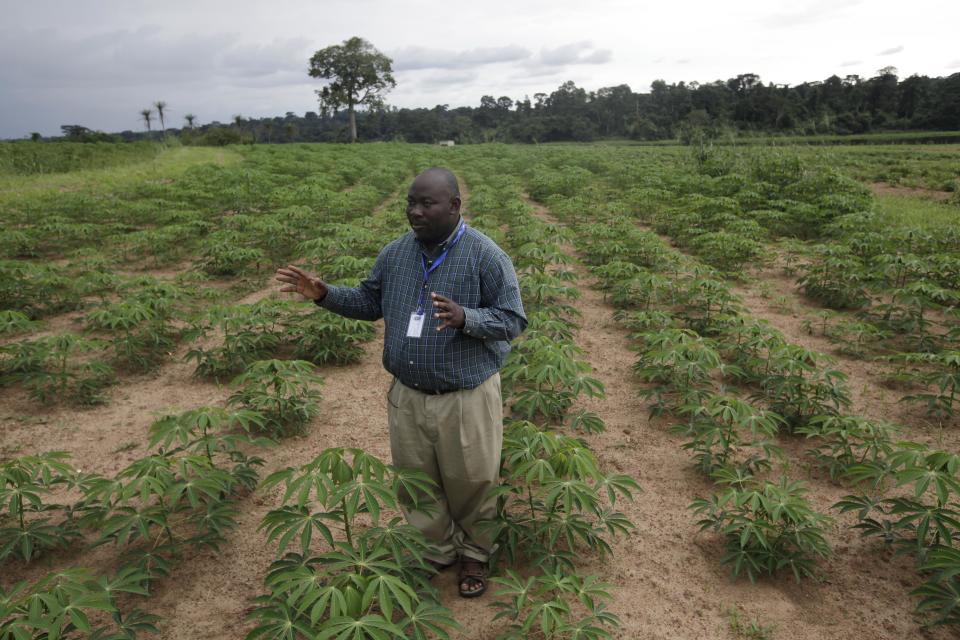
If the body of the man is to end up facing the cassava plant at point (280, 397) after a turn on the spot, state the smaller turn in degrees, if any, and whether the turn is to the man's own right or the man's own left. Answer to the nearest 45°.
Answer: approximately 90° to the man's own right

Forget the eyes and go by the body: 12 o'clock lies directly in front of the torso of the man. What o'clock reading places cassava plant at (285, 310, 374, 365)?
The cassava plant is roughly at 4 o'clock from the man.

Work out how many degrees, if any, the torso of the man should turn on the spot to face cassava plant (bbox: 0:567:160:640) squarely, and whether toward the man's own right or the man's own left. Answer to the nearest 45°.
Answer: approximately 45° to the man's own right

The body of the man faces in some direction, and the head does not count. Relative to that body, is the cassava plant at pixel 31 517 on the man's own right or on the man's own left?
on the man's own right

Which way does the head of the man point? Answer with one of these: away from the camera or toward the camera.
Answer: toward the camera

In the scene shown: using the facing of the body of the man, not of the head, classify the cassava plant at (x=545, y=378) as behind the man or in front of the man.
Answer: behind

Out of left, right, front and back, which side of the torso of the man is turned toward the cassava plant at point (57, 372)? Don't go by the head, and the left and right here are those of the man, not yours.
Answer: right

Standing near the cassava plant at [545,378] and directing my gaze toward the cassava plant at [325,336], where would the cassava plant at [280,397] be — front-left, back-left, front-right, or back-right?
front-left

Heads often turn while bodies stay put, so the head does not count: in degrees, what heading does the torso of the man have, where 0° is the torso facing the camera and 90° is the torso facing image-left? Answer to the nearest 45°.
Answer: approximately 45°

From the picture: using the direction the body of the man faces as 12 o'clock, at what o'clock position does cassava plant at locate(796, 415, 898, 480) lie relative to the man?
The cassava plant is roughly at 7 o'clock from the man.

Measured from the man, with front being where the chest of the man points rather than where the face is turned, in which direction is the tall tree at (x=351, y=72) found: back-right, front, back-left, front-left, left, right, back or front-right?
back-right
